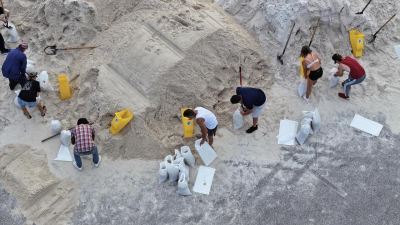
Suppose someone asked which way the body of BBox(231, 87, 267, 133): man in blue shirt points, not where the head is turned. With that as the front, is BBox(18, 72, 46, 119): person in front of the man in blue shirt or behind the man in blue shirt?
in front

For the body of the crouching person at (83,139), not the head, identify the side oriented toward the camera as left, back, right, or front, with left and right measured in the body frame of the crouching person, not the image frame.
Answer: back

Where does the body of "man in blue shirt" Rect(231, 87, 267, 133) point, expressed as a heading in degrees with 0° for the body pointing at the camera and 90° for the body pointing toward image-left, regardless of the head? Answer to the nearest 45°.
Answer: approximately 90°

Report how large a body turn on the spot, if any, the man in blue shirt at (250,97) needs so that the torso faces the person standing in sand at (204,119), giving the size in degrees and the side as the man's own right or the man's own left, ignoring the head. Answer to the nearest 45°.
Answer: approximately 45° to the man's own left

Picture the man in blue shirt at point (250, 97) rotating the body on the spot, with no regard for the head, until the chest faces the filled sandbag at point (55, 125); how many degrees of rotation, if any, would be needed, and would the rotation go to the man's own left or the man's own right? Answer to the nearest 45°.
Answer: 0° — they already face it

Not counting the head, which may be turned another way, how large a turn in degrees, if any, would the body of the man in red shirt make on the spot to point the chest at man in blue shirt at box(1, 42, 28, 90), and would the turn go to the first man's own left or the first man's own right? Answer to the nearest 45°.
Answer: approximately 45° to the first man's own left

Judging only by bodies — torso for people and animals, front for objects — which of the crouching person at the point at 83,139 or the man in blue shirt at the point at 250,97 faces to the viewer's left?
the man in blue shirt

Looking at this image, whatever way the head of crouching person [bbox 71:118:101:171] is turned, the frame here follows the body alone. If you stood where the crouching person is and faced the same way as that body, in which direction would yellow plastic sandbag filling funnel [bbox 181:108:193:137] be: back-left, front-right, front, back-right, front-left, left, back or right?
right

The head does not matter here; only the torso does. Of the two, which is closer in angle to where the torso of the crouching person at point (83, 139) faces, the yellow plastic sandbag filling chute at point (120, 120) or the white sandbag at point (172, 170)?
the yellow plastic sandbag filling chute

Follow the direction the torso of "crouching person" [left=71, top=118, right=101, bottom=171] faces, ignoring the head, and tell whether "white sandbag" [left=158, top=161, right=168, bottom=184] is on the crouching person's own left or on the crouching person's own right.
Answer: on the crouching person's own right

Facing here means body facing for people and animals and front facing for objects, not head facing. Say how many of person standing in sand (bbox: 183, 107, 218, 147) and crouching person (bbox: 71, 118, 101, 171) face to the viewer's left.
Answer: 1

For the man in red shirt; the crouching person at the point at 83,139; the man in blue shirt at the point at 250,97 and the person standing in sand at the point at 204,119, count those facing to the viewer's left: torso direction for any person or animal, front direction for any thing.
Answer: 3

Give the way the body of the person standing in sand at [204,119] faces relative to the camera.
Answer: to the viewer's left
